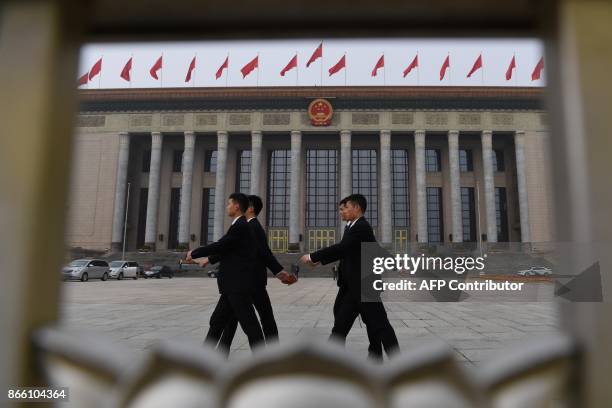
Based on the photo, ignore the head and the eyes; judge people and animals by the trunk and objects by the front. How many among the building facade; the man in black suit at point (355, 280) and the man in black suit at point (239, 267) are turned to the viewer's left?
2

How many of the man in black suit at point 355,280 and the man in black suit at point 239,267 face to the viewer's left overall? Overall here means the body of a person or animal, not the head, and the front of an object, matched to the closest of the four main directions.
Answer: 2

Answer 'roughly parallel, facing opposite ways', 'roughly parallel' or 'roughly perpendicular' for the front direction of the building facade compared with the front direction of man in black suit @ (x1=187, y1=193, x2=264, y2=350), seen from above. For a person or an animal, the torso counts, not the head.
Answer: roughly perpendicular

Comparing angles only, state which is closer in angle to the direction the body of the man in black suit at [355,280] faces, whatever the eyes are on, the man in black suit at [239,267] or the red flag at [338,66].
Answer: the man in black suit

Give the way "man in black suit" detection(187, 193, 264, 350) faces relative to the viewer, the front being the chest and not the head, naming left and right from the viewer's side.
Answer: facing to the left of the viewer

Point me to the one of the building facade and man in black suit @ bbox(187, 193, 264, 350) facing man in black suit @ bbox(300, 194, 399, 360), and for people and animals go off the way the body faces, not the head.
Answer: the building facade

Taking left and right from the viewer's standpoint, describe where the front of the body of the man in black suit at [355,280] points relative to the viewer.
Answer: facing to the left of the viewer

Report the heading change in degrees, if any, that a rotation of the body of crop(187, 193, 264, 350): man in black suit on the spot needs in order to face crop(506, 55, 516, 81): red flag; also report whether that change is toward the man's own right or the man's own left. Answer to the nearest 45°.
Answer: approximately 135° to the man's own right

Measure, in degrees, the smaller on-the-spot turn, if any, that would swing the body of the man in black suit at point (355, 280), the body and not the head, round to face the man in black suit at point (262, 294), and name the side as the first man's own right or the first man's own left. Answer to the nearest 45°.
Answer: approximately 45° to the first man's own right

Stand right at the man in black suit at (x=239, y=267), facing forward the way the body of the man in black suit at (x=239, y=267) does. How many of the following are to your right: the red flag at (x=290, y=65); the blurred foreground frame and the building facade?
2

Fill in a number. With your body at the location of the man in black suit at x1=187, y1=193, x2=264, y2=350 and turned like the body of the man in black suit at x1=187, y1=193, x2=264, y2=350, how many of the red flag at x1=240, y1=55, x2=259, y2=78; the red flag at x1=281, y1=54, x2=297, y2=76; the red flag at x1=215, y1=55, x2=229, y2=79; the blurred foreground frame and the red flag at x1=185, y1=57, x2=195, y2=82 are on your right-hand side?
4

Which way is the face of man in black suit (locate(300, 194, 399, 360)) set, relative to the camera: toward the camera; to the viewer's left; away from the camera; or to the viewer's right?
to the viewer's left

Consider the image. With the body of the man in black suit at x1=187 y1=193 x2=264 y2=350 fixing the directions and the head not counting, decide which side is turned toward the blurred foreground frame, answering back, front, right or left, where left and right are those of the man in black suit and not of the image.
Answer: left

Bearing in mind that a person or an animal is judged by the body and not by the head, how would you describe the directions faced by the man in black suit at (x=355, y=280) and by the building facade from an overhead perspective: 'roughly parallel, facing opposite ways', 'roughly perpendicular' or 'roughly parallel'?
roughly perpendicular

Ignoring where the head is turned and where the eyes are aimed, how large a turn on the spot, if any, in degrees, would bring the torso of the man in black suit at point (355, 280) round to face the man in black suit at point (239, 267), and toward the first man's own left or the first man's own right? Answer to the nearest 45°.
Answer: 0° — they already face them
